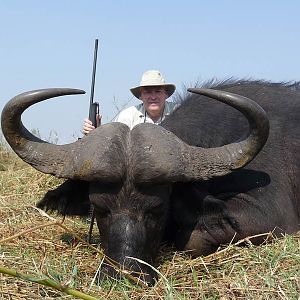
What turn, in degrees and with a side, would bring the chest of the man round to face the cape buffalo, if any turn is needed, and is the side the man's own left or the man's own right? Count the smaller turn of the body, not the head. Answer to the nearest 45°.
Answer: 0° — they already face it

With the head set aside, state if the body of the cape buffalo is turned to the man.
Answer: no

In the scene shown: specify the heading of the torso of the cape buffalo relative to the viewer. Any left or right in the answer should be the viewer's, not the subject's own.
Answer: facing the viewer and to the left of the viewer

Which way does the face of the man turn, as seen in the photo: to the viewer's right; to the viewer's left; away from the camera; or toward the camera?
toward the camera

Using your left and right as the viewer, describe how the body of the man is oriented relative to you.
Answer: facing the viewer

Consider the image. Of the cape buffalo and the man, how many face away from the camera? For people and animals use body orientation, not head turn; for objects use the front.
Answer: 0
